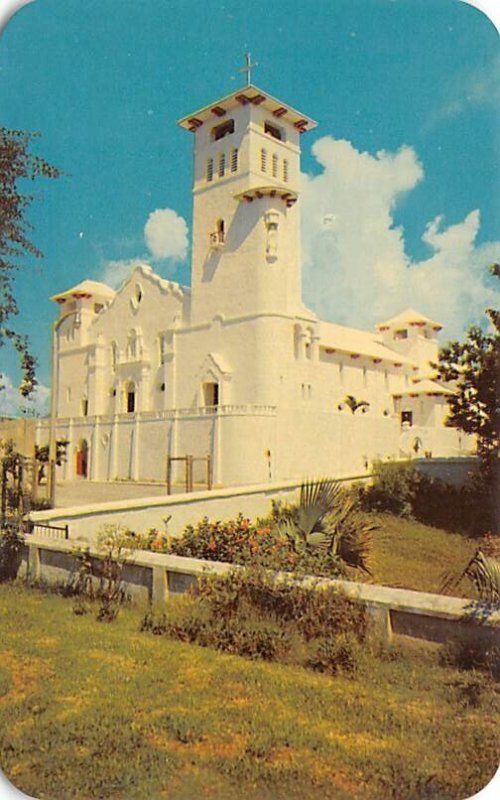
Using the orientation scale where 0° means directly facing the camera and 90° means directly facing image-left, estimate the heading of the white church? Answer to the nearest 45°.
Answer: approximately 45°

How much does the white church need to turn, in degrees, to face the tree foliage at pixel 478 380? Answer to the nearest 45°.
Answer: approximately 90° to its left

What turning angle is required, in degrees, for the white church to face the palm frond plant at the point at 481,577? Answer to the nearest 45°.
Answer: approximately 90° to its left

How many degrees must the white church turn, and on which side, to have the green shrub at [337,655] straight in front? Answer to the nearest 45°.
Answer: approximately 45° to its left
